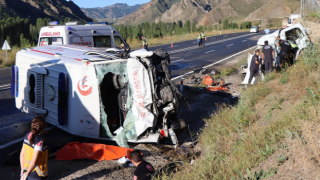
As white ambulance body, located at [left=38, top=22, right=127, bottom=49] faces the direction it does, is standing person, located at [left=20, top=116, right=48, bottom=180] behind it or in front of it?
behind

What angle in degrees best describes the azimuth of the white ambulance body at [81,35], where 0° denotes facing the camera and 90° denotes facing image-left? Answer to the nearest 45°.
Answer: approximately 225°

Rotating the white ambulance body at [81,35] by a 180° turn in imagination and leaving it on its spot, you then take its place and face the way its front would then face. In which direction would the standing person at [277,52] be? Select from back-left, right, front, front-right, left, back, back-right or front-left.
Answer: back-left
